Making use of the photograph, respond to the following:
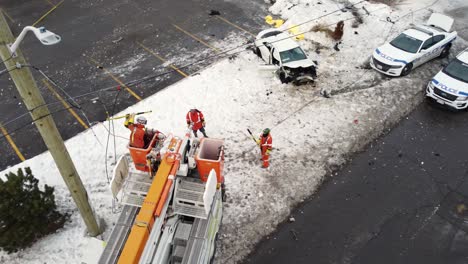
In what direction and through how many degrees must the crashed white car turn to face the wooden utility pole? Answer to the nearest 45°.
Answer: approximately 90° to its right

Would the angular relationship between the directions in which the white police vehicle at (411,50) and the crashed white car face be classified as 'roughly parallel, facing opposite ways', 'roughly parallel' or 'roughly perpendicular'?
roughly perpendicular

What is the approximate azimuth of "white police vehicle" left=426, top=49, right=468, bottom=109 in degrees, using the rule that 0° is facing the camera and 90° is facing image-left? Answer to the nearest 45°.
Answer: approximately 45°

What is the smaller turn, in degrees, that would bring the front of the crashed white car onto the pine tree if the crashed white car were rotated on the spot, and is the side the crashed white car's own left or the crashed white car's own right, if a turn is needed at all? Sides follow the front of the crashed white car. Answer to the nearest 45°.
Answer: approximately 90° to the crashed white car's own right

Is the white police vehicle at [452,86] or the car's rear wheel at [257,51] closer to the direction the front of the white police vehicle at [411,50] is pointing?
the car's rear wheel

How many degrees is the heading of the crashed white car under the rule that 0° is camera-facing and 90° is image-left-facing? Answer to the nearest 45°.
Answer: approximately 315°

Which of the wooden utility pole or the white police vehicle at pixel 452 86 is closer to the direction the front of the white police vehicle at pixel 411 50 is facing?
the wooden utility pole
